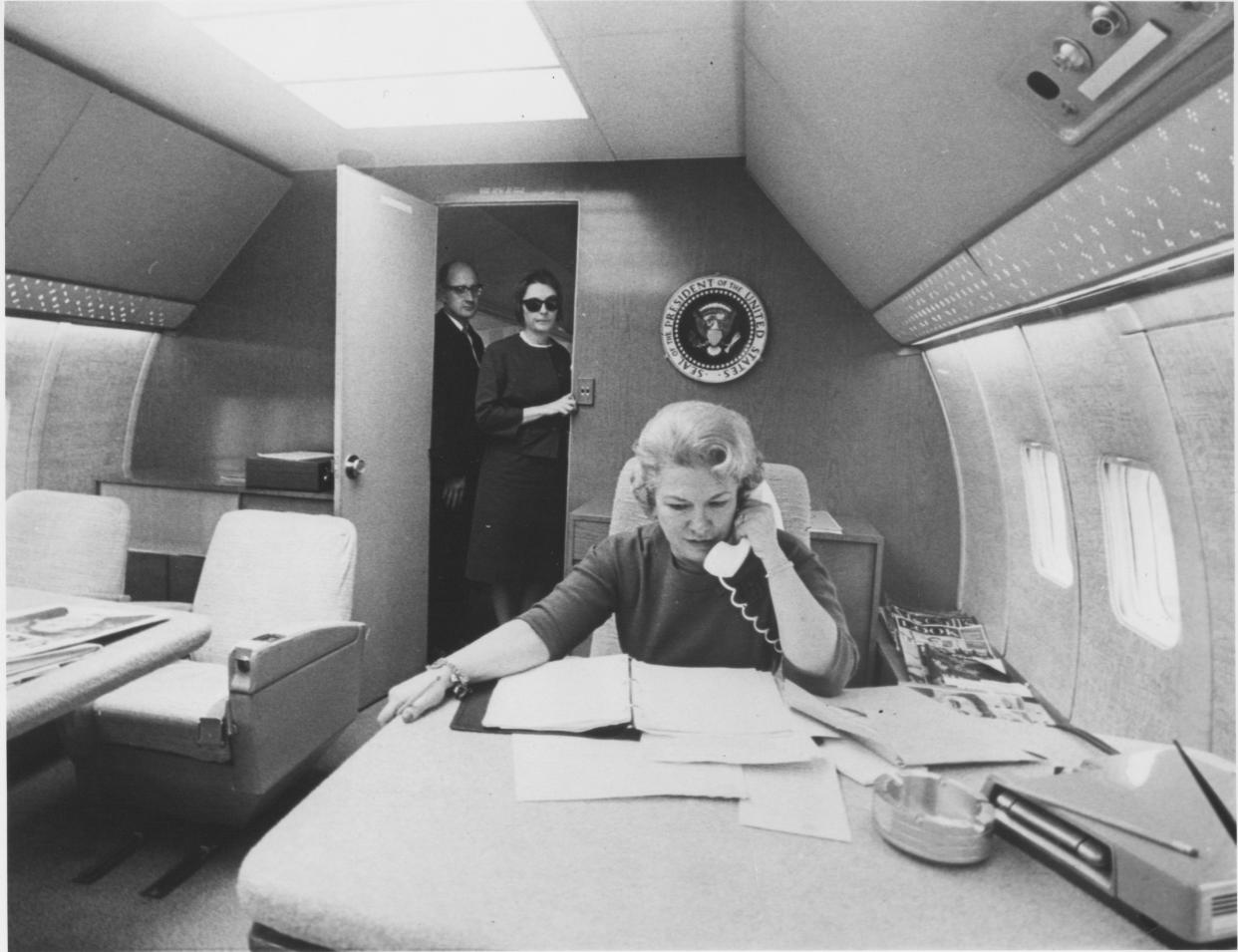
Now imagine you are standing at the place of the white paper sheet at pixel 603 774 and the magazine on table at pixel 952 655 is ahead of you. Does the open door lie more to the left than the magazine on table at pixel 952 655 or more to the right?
left

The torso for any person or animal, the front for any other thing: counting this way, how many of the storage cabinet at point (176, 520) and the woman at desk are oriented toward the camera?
2

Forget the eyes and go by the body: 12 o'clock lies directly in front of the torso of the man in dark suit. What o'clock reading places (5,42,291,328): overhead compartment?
The overhead compartment is roughly at 4 o'clock from the man in dark suit.

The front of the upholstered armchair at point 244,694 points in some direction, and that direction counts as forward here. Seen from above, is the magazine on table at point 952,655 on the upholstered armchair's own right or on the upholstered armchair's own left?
on the upholstered armchair's own left

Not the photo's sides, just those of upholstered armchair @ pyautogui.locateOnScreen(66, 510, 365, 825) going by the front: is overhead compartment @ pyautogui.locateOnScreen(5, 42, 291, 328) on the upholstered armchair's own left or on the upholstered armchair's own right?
on the upholstered armchair's own right

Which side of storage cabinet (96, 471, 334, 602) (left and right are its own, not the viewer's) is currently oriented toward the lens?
front

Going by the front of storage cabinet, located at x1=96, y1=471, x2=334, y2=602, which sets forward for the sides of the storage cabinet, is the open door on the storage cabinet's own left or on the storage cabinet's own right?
on the storage cabinet's own left

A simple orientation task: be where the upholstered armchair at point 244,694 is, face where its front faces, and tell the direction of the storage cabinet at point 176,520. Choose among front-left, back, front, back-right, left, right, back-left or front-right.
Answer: back-right

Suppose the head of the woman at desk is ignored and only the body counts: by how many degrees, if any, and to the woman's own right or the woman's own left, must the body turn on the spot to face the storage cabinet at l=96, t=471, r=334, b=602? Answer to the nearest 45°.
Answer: approximately 135° to the woman's own right

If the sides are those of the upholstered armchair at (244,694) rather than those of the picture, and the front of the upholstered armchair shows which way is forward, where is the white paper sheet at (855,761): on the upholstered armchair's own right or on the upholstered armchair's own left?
on the upholstered armchair's own left

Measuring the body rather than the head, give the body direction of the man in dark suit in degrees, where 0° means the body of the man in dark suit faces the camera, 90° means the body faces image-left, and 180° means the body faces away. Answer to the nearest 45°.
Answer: approximately 315°

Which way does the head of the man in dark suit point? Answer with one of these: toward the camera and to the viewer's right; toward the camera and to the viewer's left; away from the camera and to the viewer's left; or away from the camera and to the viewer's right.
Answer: toward the camera and to the viewer's right

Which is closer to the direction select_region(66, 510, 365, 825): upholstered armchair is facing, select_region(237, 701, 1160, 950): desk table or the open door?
the desk table
